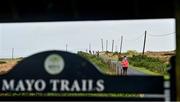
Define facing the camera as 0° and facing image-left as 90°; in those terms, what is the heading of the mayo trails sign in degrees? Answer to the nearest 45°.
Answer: approximately 0°
